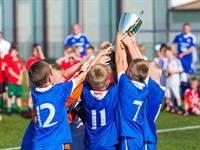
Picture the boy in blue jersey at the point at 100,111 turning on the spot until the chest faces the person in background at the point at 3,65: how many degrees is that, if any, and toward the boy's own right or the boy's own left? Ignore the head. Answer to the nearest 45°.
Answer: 0° — they already face them

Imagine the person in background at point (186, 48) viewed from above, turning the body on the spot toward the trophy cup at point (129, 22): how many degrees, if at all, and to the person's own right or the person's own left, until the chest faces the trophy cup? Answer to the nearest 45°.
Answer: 0° — they already face it

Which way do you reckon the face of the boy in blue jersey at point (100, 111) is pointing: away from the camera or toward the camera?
away from the camera

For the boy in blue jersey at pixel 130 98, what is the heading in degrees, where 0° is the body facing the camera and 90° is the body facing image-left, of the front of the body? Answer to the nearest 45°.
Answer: approximately 135°

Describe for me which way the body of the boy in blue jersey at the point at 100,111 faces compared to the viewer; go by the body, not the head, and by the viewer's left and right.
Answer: facing away from the viewer

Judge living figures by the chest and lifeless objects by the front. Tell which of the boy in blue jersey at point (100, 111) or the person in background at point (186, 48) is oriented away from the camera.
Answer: the boy in blue jersey

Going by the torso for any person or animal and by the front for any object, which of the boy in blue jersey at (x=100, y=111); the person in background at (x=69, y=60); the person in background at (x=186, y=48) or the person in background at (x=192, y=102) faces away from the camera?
the boy in blue jersey

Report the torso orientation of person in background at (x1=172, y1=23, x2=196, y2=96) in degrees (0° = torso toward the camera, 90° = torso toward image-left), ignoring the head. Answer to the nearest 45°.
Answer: approximately 0°
